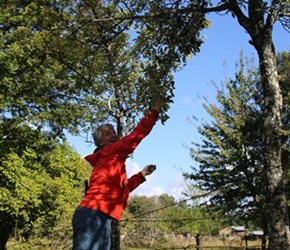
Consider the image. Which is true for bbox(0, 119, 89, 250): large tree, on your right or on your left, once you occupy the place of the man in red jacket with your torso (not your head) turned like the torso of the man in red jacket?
on your left

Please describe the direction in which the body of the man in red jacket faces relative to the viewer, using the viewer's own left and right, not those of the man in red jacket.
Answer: facing to the right of the viewer
